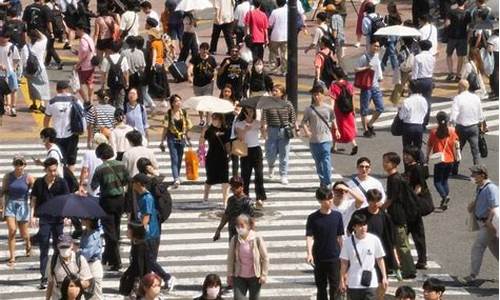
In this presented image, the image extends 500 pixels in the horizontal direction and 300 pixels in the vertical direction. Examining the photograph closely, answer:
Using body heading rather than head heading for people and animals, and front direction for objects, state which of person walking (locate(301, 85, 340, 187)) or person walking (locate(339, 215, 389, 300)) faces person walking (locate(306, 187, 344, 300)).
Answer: person walking (locate(301, 85, 340, 187))

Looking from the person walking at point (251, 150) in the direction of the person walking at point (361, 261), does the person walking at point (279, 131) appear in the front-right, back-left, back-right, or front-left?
back-left

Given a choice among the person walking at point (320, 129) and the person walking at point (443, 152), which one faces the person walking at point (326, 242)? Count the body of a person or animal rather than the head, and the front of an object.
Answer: the person walking at point (320, 129)

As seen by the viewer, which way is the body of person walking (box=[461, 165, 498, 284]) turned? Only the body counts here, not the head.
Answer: to the viewer's left

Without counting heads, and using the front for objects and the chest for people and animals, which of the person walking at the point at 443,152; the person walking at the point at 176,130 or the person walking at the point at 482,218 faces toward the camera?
the person walking at the point at 176,130

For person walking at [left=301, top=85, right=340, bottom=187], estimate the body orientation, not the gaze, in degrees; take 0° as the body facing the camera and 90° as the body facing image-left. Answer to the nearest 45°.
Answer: approximately 0°

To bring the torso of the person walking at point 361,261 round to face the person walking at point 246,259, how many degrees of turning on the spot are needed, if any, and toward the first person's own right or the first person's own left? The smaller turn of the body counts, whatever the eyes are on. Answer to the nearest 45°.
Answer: approximately 90° to the first person's own right

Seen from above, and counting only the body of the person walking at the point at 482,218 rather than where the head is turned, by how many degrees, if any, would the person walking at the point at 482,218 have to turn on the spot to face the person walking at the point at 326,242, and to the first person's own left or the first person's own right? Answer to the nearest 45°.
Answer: approximately 45° to the first person's own left

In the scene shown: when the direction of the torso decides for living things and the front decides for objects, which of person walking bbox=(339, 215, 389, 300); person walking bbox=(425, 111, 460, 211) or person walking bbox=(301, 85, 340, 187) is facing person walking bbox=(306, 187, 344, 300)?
person walking bbox=(301, 85, 340, 187)

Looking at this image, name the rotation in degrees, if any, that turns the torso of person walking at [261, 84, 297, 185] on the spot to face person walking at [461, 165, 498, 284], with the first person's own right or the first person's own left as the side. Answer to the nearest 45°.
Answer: approximately 45° to the first person's own left

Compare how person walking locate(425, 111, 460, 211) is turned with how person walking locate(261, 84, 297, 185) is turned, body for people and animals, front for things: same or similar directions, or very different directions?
very different directions

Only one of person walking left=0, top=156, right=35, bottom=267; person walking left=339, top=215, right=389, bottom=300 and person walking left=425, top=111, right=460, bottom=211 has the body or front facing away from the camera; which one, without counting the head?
person walking left=425, top=111, right=460, bottom=211

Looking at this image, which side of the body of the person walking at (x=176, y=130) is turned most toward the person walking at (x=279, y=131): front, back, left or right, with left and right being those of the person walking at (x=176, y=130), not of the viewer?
left
